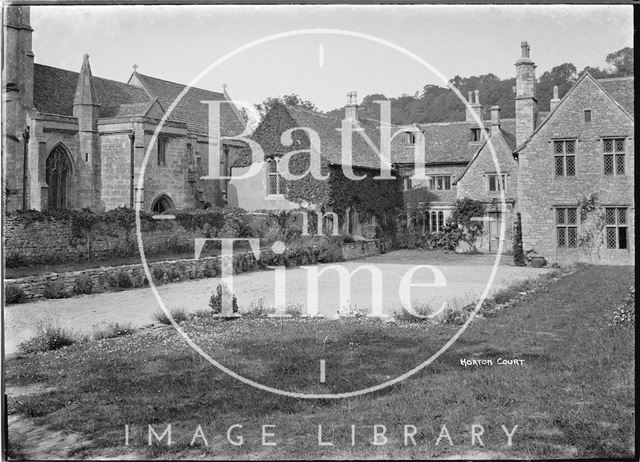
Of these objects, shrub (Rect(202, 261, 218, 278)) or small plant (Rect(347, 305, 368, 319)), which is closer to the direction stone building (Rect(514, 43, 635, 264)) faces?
the small plant

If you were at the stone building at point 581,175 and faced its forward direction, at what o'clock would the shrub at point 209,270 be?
The shrub is roughly at 2 o'clock from the stone building.

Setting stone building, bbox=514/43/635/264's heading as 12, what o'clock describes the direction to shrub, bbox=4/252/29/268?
The shrub is roughly at 2 o'clock from the stone building.

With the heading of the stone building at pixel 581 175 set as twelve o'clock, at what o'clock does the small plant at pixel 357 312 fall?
The small plant is roughly at 1 o'clock from the stone building.

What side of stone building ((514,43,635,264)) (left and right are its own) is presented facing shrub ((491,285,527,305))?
front

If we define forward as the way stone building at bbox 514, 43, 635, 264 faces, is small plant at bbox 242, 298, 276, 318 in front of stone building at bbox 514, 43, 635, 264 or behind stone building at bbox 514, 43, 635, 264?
in front

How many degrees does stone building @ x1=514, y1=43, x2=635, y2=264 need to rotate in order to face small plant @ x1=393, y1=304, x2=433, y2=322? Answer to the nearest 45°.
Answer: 0° — it already faces it

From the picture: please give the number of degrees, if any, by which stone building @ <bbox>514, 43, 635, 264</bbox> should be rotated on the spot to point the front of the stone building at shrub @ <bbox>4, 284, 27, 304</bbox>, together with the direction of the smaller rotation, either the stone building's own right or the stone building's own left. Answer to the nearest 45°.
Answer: approximately 45° to the stone building's own right

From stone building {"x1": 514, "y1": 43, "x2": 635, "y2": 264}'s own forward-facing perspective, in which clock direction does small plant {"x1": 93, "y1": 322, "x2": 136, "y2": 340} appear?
The small plant is roughly at 1 o'clock from the stone building.

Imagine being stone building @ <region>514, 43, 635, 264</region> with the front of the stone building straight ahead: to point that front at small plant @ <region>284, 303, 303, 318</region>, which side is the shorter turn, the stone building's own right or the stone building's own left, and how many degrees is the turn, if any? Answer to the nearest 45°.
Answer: approximately 45° to the stone building's own right

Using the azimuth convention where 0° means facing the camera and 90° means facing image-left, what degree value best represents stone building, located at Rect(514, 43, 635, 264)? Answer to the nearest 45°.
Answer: approximately 0°

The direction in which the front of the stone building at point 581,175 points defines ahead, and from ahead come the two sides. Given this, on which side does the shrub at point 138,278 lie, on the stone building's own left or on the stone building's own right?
on the stone building's own right

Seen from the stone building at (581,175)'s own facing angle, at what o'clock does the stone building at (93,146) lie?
the stone building at (93,146) is roughly at 3 o'clock from the stone building at (581,175).

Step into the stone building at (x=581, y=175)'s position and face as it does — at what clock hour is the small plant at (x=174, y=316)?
The small plant is roughly at 1 o'clock from the stone building.

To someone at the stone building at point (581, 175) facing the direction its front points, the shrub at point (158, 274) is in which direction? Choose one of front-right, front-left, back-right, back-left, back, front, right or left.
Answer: front-right

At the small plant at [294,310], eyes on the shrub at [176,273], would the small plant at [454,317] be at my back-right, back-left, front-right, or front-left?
back-right

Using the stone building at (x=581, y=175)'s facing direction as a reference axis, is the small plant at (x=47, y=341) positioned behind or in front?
in front
